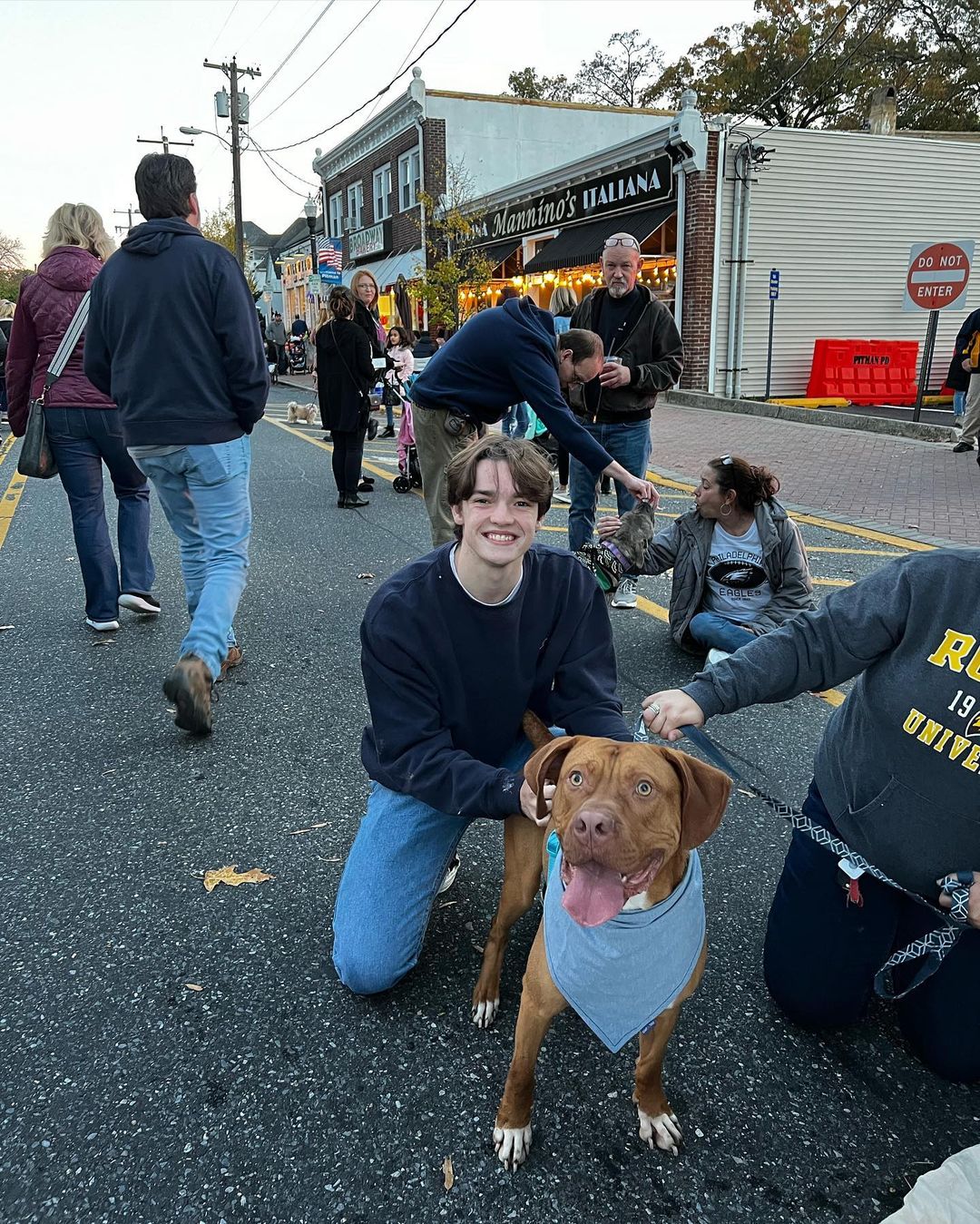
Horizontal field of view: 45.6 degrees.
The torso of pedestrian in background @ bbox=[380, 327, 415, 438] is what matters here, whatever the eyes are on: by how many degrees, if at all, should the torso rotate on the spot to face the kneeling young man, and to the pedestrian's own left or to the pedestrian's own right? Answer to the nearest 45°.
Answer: approximately 45° to the pedestrian's own left

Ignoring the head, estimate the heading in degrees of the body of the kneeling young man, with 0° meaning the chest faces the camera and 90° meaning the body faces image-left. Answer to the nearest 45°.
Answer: approximately 0°

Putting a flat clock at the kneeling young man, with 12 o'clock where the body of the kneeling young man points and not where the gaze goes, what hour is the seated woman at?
The seated woman is roughly at 7 o'clock from the kneeling young man.

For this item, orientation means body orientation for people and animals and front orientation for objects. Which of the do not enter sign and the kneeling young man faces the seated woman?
the do not enter sign

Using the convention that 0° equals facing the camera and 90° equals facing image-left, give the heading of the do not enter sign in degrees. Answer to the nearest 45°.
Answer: approximately 0°

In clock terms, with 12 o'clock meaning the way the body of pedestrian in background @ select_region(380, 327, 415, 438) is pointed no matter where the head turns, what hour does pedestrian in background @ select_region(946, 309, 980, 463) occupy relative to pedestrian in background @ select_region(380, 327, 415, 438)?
pedestrian in background @ select_region(946, 309, 980, 463) is roughly at 8 o'clock from pedestrian in background @ select_region(380, 327, 415, 438).

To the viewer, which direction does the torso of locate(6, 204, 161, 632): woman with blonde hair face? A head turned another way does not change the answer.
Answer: away from the camera

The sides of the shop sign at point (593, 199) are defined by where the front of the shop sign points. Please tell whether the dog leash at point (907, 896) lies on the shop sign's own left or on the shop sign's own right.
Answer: on the shop sign's own left
